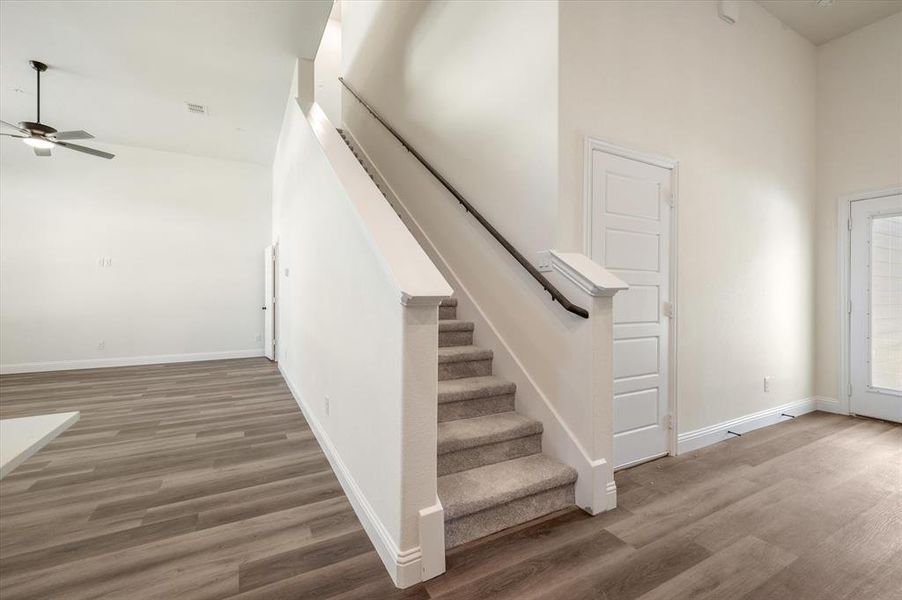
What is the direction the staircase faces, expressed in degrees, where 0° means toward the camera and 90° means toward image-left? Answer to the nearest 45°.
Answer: approximately 315°

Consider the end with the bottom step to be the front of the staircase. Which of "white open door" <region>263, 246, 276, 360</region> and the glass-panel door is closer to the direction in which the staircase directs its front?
the glass-panel door

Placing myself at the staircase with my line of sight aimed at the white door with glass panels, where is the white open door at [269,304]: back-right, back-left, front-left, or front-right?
back-left

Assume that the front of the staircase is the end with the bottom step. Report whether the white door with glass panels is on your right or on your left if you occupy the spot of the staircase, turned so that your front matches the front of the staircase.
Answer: on your left

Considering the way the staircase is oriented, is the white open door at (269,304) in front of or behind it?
behind
